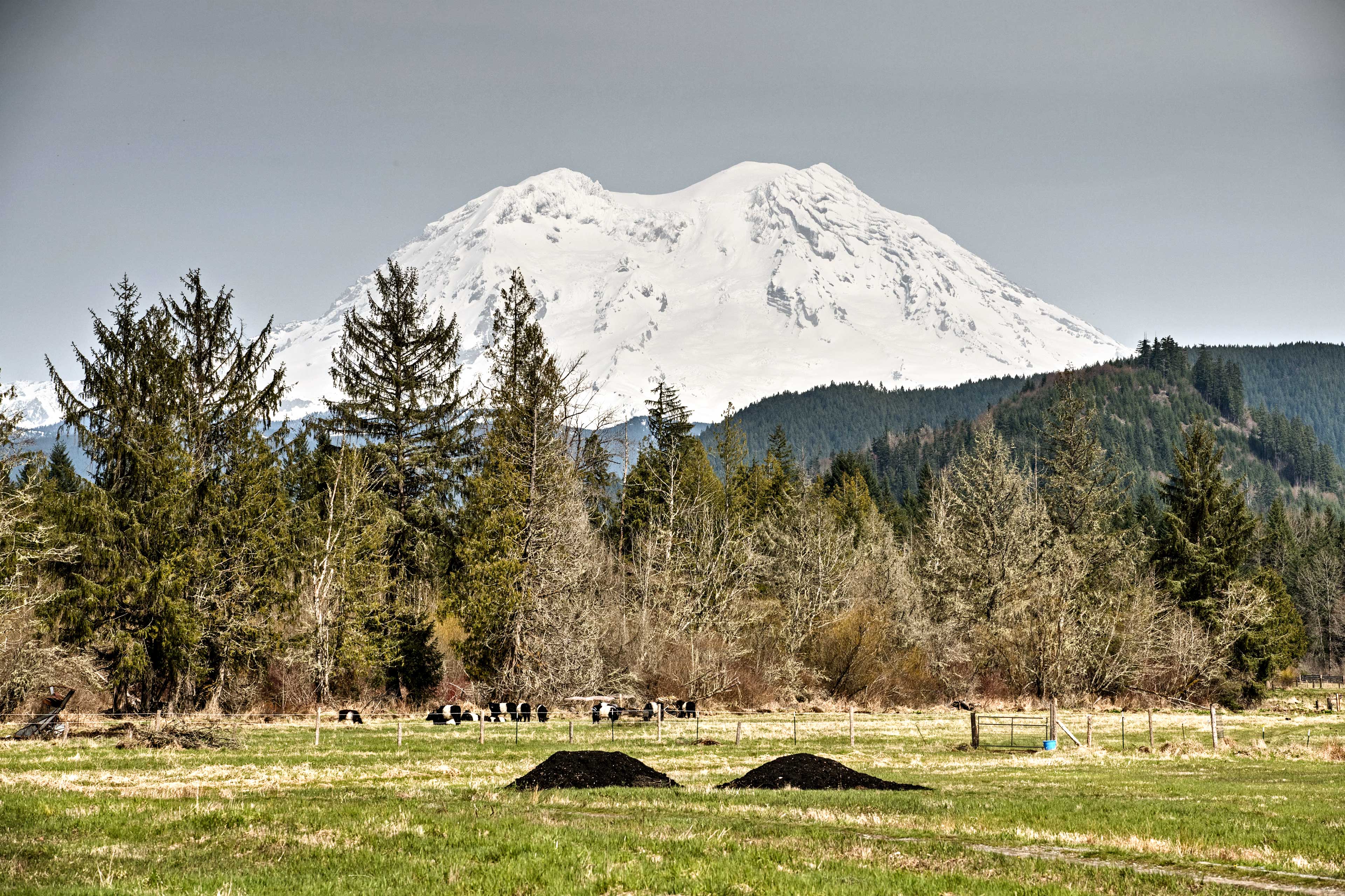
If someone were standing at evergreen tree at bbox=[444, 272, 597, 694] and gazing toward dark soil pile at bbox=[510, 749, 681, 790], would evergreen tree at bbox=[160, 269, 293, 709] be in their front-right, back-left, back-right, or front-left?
front-right

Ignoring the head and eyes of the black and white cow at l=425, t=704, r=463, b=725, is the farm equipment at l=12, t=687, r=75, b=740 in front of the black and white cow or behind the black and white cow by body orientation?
in front

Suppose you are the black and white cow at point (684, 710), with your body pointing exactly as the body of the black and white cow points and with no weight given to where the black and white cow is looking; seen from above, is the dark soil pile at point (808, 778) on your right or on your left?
on your left

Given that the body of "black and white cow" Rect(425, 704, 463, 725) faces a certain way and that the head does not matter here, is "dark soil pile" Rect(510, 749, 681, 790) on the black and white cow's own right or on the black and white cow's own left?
on the black and white cow's own left

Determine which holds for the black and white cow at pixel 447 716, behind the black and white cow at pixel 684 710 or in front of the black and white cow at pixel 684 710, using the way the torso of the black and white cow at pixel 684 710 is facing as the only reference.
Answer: in front

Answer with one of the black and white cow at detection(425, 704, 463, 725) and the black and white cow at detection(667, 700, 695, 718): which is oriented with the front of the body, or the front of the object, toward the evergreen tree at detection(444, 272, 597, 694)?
the black and white cow at detection(667, 700, 695, 718)

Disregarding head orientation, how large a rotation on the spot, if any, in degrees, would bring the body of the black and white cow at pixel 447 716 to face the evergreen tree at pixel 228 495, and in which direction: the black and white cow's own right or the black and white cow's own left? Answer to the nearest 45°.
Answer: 0° — it already faces it

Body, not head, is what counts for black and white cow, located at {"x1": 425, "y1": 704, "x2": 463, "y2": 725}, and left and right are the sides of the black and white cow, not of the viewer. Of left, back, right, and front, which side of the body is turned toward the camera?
left

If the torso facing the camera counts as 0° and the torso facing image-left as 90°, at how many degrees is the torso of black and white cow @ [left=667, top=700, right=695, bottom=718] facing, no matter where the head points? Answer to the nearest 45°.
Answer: approximately 90°

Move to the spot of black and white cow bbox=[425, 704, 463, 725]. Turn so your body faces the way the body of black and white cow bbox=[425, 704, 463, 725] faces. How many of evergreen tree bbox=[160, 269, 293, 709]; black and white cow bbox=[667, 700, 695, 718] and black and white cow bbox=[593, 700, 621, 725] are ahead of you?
1
